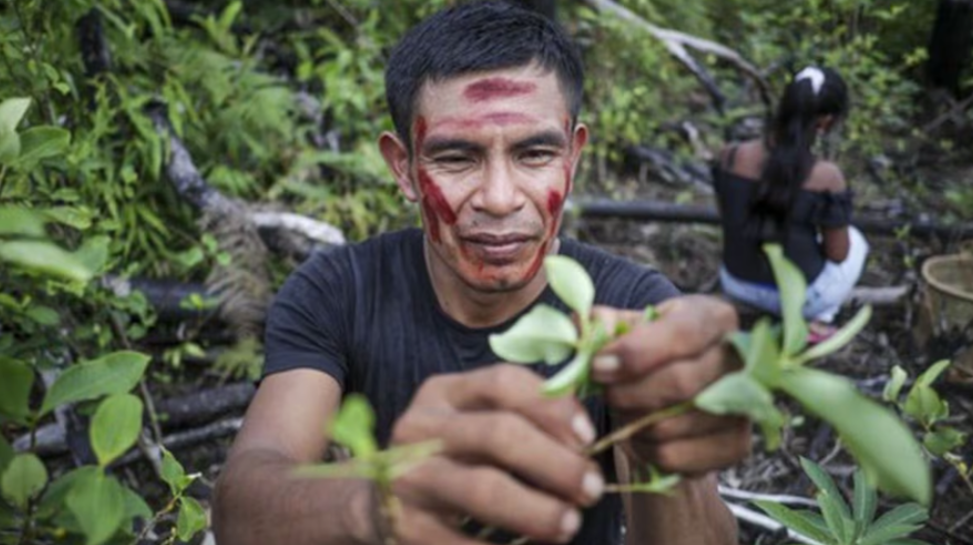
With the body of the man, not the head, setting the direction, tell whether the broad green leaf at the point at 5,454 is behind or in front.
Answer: in front

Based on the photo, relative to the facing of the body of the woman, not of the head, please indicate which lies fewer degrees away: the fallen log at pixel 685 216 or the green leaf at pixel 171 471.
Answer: the fallen log

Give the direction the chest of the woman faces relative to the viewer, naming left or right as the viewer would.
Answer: facing away from the viewer and to the right of the viewer

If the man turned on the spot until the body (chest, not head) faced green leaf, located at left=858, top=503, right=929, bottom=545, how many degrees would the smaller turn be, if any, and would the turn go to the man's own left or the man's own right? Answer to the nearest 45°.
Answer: approximately 45° to the man's own left

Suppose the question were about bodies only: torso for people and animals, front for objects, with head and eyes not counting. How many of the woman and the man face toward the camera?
1

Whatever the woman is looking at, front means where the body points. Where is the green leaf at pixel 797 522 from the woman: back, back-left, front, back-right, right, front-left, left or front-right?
back-right

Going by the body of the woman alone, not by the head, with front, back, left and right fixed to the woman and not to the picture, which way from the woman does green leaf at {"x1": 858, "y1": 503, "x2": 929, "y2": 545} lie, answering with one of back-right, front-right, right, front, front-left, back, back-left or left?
back-right

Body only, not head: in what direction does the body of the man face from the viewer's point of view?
toward the camera

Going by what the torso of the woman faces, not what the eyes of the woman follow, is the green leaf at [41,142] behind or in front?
behind

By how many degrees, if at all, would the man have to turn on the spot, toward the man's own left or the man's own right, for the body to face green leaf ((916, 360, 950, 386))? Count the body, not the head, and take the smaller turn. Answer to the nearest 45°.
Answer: approximately 135° to the man's own left
